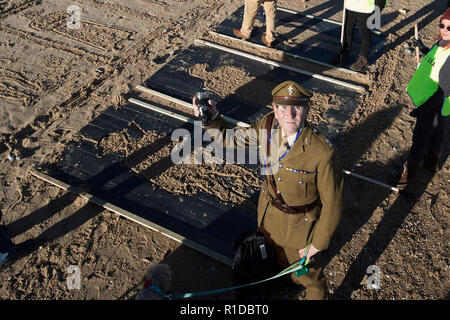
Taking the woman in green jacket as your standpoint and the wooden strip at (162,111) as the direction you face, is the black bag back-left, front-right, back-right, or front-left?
front-left

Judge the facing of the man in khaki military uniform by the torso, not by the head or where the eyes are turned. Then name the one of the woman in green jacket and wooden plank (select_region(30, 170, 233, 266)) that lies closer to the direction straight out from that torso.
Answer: the wooden plank

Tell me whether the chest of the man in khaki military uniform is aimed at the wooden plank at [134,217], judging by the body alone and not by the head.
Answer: no

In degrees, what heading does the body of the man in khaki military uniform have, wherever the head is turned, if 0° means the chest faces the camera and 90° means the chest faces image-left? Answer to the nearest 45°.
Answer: approximately 45°

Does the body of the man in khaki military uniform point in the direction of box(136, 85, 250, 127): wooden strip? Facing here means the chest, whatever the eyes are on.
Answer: no

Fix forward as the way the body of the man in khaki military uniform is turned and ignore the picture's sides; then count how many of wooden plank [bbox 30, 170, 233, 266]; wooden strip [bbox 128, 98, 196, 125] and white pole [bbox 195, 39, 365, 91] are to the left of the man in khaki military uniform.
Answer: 0

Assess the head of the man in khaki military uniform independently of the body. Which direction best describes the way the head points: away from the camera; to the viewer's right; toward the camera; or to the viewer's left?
toward the camera

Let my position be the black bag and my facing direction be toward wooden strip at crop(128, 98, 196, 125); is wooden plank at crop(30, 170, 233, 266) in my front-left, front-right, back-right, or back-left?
front-left

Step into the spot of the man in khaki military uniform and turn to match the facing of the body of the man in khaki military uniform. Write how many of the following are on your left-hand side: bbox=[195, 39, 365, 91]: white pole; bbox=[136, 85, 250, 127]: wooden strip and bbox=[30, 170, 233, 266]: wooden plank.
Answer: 0

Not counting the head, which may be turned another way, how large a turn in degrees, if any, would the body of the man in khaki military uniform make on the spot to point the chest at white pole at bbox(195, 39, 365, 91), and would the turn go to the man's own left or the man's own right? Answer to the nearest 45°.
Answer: approximately 135° to the man's own right

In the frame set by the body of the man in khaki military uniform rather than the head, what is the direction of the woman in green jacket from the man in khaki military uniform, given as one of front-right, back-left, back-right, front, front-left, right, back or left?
back

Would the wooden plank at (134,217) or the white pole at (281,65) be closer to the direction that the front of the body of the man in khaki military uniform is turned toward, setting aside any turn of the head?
the wooden plank

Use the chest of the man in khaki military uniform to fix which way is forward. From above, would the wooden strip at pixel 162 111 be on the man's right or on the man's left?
on the man's right
